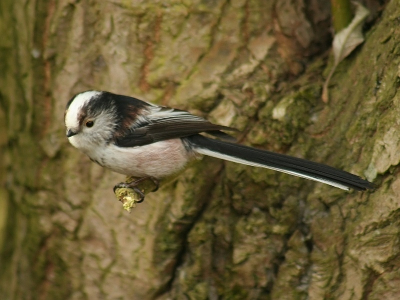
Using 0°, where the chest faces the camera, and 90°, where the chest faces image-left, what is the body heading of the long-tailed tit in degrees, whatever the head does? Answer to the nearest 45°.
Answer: approximately 90°
